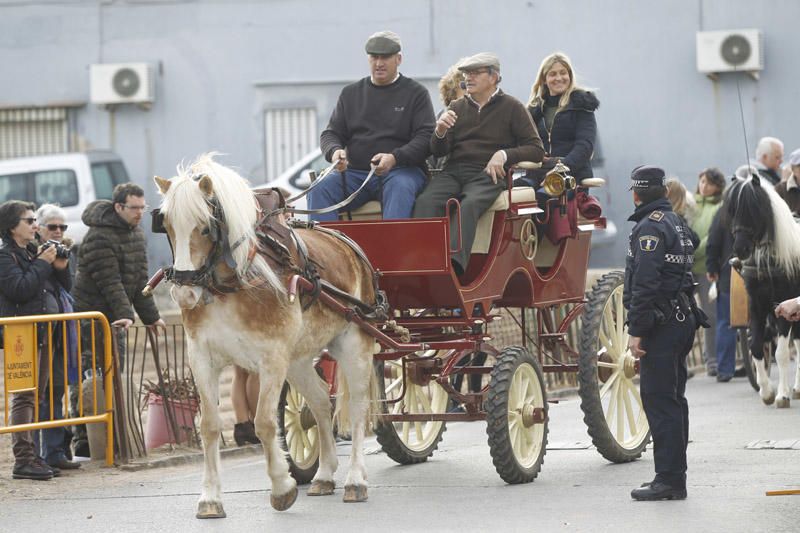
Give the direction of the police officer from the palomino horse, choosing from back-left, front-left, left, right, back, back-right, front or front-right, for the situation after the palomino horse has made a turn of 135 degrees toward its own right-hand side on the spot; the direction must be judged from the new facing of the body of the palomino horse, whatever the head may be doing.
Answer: right

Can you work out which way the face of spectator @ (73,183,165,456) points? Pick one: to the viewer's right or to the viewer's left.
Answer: to the viewer's right

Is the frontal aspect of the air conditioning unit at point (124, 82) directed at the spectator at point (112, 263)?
yes

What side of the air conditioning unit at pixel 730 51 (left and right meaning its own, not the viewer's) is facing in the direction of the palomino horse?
front

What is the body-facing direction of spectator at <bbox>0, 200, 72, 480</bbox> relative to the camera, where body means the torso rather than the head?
to the viewer's right

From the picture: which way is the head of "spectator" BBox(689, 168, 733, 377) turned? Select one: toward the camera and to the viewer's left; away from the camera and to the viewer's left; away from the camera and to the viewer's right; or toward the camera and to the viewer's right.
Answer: toward the camera and to the viewer's left

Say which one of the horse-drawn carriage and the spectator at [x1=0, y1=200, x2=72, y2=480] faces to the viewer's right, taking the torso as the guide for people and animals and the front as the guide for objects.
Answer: the spectator

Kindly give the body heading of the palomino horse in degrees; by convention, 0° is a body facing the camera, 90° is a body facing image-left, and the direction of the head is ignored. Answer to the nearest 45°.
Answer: approximately 45°

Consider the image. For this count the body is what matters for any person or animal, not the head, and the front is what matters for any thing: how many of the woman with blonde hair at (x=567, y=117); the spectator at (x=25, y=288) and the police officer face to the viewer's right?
1

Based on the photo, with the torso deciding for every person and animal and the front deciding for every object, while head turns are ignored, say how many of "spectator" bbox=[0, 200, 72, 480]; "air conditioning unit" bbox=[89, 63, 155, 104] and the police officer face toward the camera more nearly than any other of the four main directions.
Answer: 1

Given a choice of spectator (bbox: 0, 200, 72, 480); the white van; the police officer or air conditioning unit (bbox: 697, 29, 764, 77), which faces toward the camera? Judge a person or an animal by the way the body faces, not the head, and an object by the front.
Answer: the air conditioning unit

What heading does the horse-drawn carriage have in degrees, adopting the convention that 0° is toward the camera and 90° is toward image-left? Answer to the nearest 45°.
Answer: approximately 45°

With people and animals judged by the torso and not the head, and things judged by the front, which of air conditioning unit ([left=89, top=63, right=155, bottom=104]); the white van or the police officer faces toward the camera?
the air conditioning unit

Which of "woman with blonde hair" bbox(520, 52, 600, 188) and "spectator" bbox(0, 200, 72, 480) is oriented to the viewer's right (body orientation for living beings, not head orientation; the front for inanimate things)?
the spectator

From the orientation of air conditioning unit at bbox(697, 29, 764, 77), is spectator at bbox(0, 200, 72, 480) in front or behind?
in front
